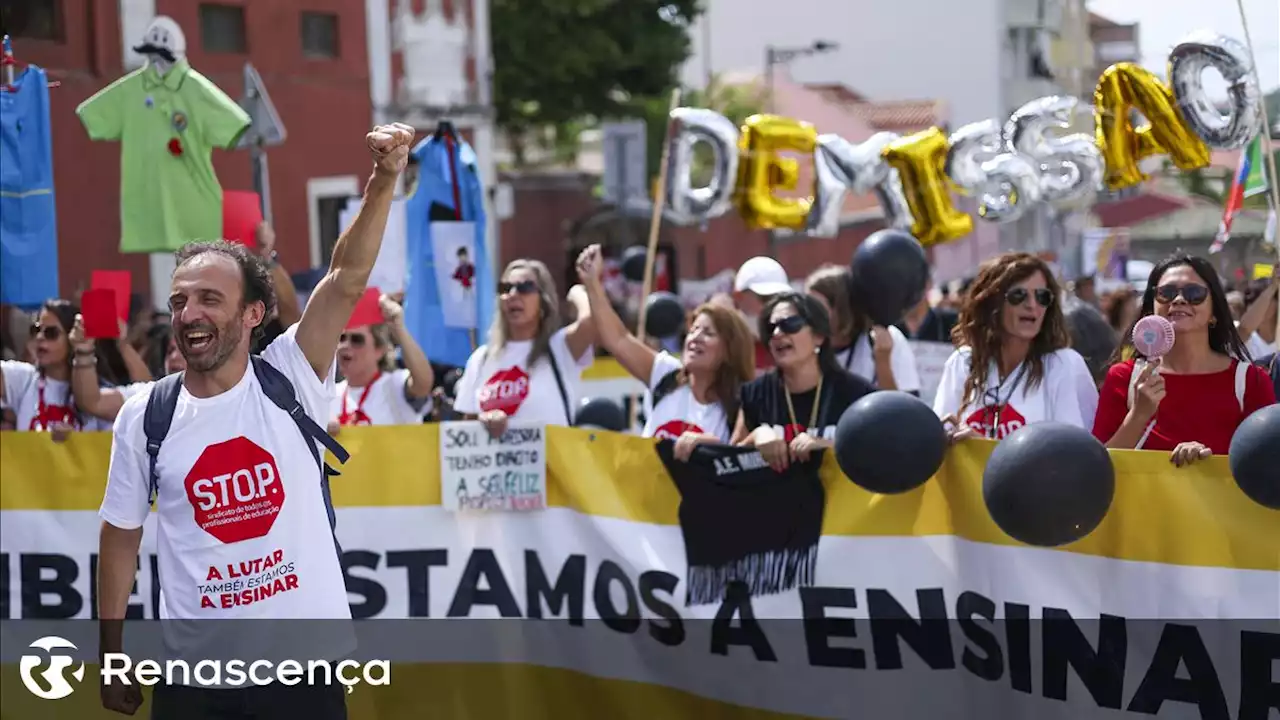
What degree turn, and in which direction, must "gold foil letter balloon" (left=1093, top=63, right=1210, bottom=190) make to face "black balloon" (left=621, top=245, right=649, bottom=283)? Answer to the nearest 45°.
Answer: approximately 135° to its right

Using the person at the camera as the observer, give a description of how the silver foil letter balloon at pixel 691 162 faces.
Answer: facing the viewer

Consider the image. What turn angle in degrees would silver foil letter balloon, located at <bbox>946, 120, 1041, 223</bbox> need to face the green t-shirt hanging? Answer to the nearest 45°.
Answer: approximately 90° to its right

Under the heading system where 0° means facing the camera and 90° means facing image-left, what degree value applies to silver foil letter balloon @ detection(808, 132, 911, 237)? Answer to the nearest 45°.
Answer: approximately 0°

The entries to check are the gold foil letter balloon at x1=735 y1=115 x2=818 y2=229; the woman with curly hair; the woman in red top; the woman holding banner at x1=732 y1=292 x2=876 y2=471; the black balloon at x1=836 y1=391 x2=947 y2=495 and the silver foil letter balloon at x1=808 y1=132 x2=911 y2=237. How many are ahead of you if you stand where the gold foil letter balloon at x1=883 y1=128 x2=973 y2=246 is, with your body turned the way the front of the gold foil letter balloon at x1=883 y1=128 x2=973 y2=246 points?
4

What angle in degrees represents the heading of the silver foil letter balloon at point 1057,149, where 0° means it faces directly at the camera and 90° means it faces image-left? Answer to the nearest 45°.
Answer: approximately 0°

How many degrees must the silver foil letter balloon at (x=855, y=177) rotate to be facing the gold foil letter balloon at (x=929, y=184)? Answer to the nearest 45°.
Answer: approximately 45° to its left

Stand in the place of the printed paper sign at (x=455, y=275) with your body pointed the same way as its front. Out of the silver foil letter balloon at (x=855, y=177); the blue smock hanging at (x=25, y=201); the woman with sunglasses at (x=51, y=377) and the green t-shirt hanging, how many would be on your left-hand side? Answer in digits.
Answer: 1

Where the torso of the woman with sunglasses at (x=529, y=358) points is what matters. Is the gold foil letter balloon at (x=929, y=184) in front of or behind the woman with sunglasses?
behind

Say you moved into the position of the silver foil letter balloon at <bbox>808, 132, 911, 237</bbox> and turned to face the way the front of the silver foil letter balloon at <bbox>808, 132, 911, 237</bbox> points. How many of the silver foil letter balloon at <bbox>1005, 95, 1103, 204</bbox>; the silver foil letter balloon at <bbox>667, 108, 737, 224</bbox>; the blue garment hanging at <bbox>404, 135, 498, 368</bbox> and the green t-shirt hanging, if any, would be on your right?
3

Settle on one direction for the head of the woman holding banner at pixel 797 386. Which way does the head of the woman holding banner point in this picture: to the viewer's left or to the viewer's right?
to the viewer's left

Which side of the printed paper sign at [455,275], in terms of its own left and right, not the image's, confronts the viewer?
front

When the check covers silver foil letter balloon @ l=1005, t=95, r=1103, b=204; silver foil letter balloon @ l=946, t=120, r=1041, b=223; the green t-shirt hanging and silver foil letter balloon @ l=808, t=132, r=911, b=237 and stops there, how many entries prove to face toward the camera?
4
